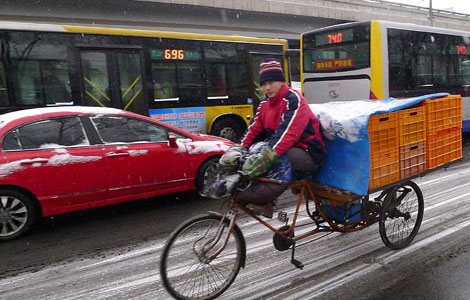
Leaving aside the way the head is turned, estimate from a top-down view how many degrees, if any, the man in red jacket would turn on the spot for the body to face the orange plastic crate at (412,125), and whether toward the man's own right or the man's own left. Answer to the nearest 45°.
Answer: approximately 180°

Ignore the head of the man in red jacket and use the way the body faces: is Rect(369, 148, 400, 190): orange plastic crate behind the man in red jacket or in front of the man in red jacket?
behind

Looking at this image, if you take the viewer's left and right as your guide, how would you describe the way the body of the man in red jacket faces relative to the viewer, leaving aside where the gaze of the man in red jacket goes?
facing the viewer and to the left of the viewer

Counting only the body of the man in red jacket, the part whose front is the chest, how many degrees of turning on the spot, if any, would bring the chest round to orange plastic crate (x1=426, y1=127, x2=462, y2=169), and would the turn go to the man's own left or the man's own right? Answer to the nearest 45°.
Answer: approximately 180°

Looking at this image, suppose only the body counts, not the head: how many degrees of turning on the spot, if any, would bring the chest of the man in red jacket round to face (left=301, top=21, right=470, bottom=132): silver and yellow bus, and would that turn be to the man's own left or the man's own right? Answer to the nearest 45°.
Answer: approximately 135° to the man's own right

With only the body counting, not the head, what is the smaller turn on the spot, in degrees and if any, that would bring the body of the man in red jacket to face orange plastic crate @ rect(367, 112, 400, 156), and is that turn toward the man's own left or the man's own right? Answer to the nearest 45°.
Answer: approximately 180°
